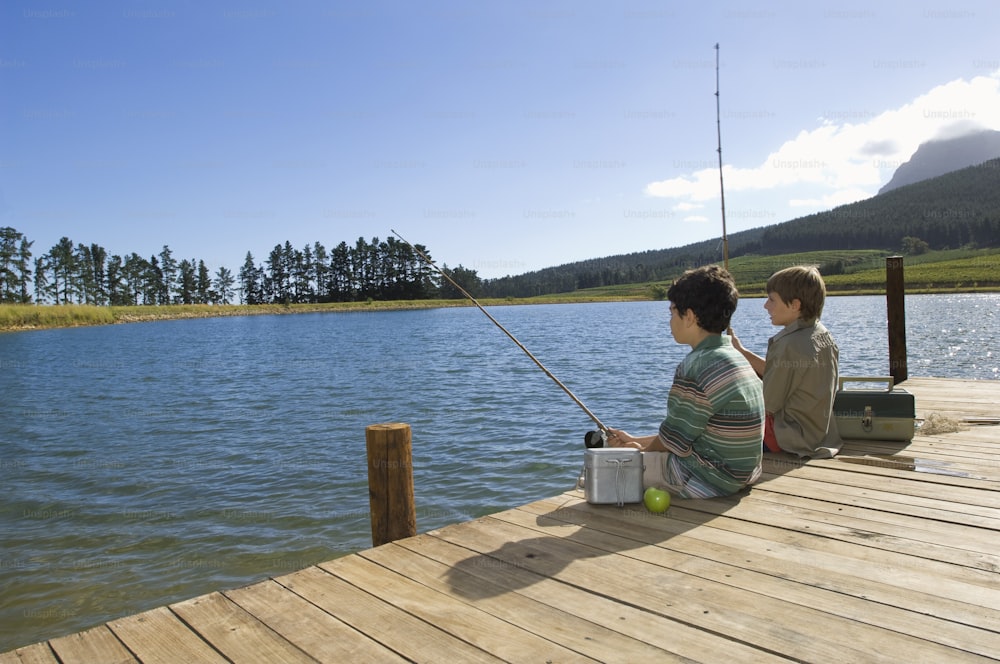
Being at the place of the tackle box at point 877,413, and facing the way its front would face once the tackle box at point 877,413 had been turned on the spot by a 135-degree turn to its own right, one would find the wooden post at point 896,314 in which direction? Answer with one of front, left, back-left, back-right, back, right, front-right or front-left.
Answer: front-right

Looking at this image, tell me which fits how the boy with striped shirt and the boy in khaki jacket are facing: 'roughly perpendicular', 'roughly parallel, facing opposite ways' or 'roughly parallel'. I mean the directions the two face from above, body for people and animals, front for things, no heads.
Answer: roughly parallel

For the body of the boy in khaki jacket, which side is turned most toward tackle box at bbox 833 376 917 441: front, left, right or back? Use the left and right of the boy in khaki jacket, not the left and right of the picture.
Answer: right

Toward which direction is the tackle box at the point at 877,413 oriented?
toward the camera

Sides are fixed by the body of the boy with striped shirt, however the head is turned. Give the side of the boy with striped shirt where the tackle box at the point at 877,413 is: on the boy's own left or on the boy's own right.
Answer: on the boy's own right

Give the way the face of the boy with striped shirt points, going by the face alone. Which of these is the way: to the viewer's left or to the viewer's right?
to the viewer's left

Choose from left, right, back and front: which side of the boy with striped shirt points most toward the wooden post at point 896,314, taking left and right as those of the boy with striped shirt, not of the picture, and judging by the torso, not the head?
right

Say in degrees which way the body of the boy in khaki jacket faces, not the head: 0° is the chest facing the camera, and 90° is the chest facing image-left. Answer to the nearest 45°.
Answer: approximately 135°

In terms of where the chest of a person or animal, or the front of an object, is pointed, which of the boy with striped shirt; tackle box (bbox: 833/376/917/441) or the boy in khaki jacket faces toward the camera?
the tackle box

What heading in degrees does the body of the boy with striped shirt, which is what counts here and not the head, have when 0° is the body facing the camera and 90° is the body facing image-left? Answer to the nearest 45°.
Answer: approximately 135°

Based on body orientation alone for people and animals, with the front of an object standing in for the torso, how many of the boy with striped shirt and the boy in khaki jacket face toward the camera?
0

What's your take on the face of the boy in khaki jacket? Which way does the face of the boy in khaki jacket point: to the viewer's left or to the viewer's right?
to the viewer's left

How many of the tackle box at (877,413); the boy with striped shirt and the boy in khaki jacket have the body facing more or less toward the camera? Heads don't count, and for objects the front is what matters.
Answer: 1
